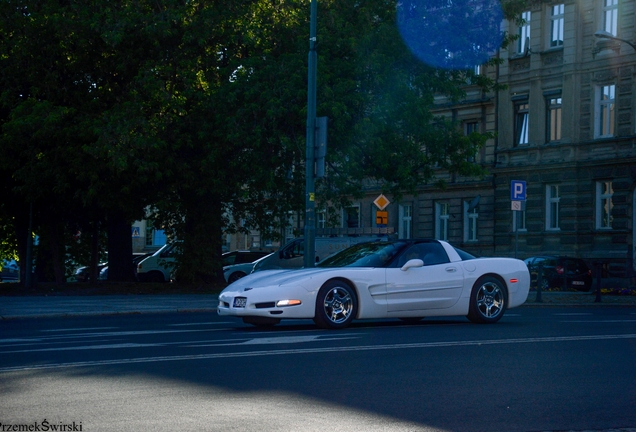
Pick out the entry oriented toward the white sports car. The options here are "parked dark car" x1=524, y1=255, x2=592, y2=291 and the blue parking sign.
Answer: the blue parking sign

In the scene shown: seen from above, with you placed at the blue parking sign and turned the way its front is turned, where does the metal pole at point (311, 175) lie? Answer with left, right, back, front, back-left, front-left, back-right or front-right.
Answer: front-right

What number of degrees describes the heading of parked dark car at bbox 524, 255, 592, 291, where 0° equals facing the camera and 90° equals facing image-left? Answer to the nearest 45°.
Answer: approximately 135°

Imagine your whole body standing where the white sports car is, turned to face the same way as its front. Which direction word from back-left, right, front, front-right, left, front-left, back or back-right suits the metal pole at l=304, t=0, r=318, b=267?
back-right

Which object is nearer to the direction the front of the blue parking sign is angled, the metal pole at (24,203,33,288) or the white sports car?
the white sports car

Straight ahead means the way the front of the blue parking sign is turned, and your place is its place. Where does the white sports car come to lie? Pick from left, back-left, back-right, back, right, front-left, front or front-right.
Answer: front

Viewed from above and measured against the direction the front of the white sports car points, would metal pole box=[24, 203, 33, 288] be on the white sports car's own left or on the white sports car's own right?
on the white sports car's own right

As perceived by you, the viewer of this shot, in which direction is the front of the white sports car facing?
facing the viewer and to the left of the viewer

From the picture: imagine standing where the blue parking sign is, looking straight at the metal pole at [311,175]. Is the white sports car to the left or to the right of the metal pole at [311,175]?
left

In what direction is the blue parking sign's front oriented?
toward the camera

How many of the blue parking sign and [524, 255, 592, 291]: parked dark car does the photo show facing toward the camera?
1
